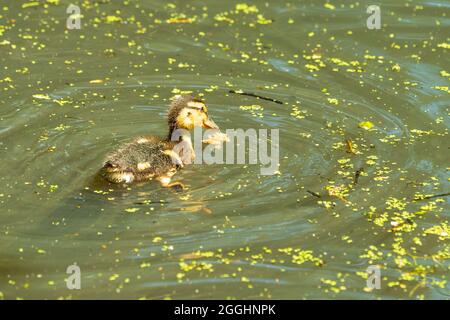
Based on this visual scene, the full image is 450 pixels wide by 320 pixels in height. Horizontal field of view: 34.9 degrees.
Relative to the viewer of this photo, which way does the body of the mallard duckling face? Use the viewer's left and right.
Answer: facing to the right of the viewer
